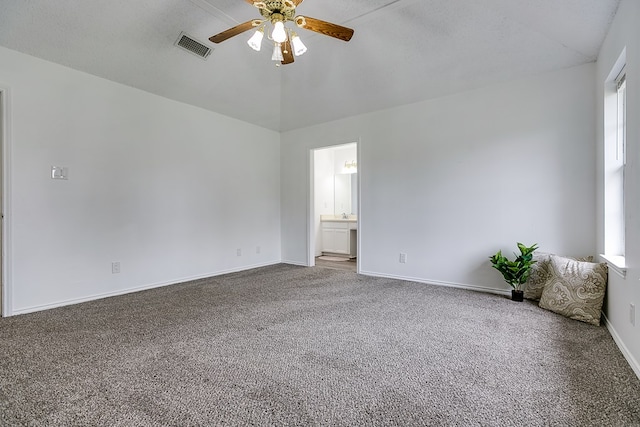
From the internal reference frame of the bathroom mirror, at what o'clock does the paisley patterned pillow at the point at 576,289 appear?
The paisley patterned pillow is roughly at 11 o'clock from the bathroom mirror.

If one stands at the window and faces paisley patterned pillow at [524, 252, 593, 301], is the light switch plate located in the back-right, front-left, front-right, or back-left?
front-left

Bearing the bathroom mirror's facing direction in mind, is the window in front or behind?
in front

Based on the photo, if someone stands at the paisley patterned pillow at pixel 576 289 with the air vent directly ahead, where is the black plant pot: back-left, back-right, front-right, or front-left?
front-right

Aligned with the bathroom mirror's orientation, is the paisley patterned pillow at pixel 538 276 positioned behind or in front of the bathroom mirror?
in front

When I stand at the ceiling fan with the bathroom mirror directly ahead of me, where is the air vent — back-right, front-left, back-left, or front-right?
front-left

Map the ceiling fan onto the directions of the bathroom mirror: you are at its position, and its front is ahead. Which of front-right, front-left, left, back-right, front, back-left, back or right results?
front

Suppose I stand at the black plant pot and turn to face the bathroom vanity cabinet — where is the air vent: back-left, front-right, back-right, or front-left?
front-left

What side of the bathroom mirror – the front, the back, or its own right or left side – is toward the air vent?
front

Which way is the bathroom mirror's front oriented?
toward the camera

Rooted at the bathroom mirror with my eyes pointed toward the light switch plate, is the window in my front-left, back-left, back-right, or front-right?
front-left

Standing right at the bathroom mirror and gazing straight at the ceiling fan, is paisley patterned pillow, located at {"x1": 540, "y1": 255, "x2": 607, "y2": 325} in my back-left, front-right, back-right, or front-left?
front-left

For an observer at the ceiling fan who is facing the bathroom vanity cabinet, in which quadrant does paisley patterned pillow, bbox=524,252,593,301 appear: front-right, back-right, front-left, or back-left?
front-right
